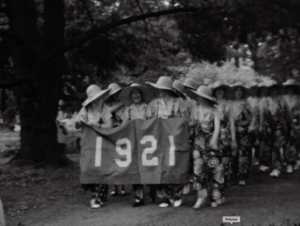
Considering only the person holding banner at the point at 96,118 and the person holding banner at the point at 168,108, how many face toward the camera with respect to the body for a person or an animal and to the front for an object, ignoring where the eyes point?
2

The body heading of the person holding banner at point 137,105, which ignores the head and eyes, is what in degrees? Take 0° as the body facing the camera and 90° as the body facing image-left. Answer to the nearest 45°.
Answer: approximately 0°

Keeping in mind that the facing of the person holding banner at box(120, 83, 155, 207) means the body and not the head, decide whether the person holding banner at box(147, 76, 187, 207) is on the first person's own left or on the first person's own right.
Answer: on the first person's own left

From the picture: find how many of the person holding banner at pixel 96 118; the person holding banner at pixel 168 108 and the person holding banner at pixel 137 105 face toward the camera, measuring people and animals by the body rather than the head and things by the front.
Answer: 3

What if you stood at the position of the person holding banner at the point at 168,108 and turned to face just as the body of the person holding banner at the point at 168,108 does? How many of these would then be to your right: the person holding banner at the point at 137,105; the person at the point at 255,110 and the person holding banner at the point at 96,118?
2

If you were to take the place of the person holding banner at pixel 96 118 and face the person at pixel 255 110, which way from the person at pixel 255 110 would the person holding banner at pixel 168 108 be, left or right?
right

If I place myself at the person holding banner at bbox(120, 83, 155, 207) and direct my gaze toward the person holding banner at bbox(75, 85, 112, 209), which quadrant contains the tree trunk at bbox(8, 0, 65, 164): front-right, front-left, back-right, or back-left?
front-right

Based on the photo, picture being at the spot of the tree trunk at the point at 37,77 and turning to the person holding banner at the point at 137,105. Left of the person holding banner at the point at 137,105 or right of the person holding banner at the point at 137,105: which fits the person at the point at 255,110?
left

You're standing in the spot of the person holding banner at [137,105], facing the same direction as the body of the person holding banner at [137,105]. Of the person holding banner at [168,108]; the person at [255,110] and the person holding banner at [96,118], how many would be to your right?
1

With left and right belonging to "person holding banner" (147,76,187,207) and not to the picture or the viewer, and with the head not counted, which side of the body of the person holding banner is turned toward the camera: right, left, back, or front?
front

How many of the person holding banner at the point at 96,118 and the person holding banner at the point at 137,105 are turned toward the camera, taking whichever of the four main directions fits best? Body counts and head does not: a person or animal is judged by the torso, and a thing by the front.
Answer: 2

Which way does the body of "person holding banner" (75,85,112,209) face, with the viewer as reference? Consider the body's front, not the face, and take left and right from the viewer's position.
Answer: facing the viewer

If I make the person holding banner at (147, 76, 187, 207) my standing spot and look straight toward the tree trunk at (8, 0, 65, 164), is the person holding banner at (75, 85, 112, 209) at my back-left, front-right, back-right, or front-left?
front-left
